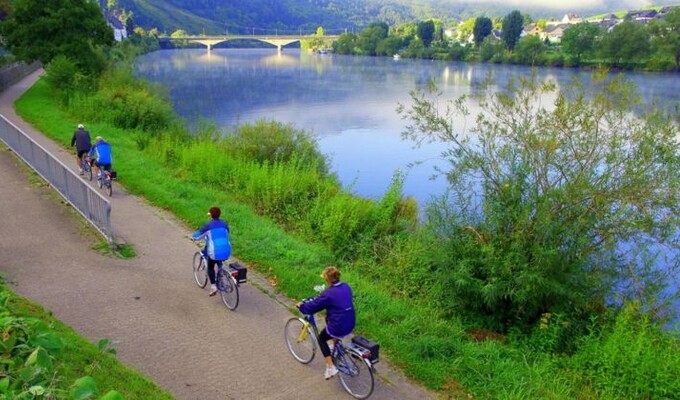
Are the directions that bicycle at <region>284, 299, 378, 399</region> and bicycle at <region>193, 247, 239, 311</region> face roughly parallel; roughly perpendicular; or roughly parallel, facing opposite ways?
roughly parallel

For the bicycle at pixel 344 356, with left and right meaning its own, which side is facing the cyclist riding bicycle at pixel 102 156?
front

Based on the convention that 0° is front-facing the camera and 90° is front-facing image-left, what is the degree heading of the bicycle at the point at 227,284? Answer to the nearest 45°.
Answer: approximately 135°

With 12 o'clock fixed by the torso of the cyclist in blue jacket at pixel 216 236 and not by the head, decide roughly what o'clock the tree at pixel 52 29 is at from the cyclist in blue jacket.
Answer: The tree is roughly at 1 o'clock from the cyclist in blue jacket.

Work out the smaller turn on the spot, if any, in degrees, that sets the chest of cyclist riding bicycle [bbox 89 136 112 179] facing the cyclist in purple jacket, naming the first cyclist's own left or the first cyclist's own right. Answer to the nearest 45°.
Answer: approximately 135° to the first cyclist's own left

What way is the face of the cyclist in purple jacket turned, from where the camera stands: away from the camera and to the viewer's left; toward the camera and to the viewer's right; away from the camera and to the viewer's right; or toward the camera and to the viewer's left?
away from the camera and to the viewer's left

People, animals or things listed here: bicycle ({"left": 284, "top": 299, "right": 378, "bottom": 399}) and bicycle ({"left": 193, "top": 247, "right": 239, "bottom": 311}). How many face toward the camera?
0

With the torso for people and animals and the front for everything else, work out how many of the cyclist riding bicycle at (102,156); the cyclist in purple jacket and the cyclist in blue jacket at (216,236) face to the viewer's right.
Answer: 0

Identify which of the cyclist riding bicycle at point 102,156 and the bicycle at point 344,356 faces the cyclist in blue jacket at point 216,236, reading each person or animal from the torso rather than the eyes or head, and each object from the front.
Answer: the bicycle

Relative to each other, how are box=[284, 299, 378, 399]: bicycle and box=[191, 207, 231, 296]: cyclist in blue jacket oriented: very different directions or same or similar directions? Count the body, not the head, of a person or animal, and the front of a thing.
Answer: same or similar directions

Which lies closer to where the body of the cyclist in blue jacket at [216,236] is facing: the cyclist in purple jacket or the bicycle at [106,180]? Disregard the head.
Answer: the bicycle

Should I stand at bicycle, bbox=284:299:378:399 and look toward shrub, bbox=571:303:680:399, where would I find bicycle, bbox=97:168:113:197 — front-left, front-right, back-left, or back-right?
back-left

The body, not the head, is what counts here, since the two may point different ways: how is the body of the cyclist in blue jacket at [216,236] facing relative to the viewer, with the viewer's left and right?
facing away from the viewer and to the left of the viewer

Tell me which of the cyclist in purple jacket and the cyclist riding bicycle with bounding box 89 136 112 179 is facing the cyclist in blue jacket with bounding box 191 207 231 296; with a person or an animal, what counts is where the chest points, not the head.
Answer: the cyclist in purple jacket

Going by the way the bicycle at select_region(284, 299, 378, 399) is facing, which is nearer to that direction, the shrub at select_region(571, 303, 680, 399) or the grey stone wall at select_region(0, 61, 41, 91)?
the grey stone wall

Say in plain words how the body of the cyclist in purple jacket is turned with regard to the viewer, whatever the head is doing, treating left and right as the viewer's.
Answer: facing away from the viewer and to the left of the viewer

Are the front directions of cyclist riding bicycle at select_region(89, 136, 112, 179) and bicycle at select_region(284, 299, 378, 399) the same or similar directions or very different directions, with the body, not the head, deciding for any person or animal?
same or similar directions

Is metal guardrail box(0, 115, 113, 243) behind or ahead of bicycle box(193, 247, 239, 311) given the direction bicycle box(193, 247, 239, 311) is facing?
ahead

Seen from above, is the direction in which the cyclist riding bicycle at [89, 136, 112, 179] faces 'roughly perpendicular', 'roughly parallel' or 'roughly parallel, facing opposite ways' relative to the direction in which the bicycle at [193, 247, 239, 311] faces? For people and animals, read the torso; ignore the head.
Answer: roughly parallel

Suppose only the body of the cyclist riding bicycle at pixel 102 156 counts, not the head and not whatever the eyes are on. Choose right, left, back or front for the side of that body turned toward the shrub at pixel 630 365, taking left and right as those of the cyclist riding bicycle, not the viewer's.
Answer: back

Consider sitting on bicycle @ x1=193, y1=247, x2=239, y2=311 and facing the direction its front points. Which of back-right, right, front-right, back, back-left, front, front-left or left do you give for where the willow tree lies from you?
back-right
